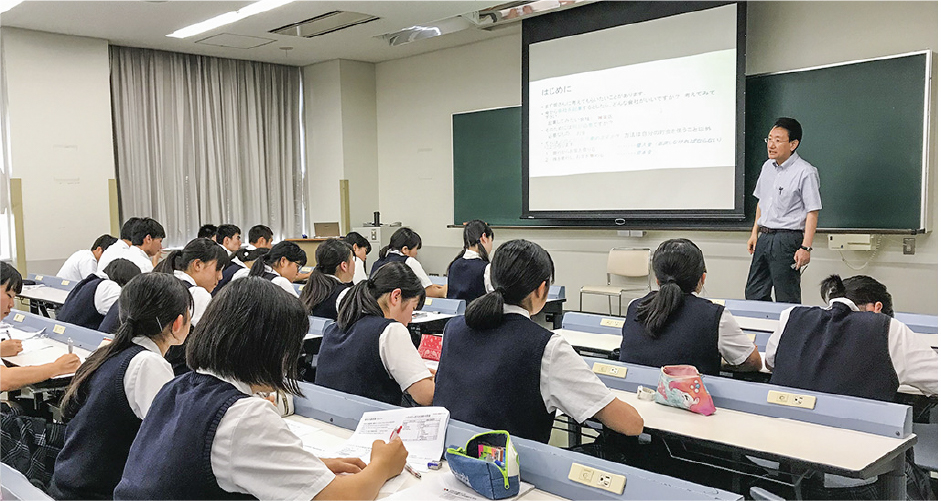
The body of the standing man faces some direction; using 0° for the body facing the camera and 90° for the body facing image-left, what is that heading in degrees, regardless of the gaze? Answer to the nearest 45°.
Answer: approximately 45°

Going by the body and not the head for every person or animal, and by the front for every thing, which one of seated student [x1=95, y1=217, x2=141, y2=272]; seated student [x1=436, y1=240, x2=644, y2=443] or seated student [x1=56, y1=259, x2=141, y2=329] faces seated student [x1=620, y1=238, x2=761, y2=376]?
seated student [x1=436, y1=240, x2=644, y2=443]

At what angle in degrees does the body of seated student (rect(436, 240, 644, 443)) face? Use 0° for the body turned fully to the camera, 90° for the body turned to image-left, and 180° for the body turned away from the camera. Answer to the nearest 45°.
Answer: approximately 225°

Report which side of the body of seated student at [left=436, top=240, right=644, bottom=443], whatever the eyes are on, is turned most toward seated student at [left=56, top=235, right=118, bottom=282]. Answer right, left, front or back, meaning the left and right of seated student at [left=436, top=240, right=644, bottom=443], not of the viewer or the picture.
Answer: left

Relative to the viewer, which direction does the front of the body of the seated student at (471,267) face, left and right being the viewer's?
facing away from the viewer and to the right of the viewer

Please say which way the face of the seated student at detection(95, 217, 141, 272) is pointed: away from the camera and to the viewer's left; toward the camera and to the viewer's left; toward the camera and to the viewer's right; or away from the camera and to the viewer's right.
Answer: away from the camera and to the viewer's right

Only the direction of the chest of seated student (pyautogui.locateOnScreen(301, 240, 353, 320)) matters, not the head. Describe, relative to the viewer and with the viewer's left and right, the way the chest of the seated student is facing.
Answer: facing away from the viewer and to the right of the viewer

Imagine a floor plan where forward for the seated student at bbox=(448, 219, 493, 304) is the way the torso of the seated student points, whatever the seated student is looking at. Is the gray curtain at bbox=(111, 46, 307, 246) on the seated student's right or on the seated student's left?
on the seated student's left

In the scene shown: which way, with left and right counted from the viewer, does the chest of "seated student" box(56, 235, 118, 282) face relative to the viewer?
facing away from the viewer and to the right of the viewer

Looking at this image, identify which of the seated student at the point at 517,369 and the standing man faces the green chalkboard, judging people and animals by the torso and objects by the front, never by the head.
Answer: the seated student

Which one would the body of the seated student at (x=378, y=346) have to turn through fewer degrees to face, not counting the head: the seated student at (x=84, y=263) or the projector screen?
the projector screen
